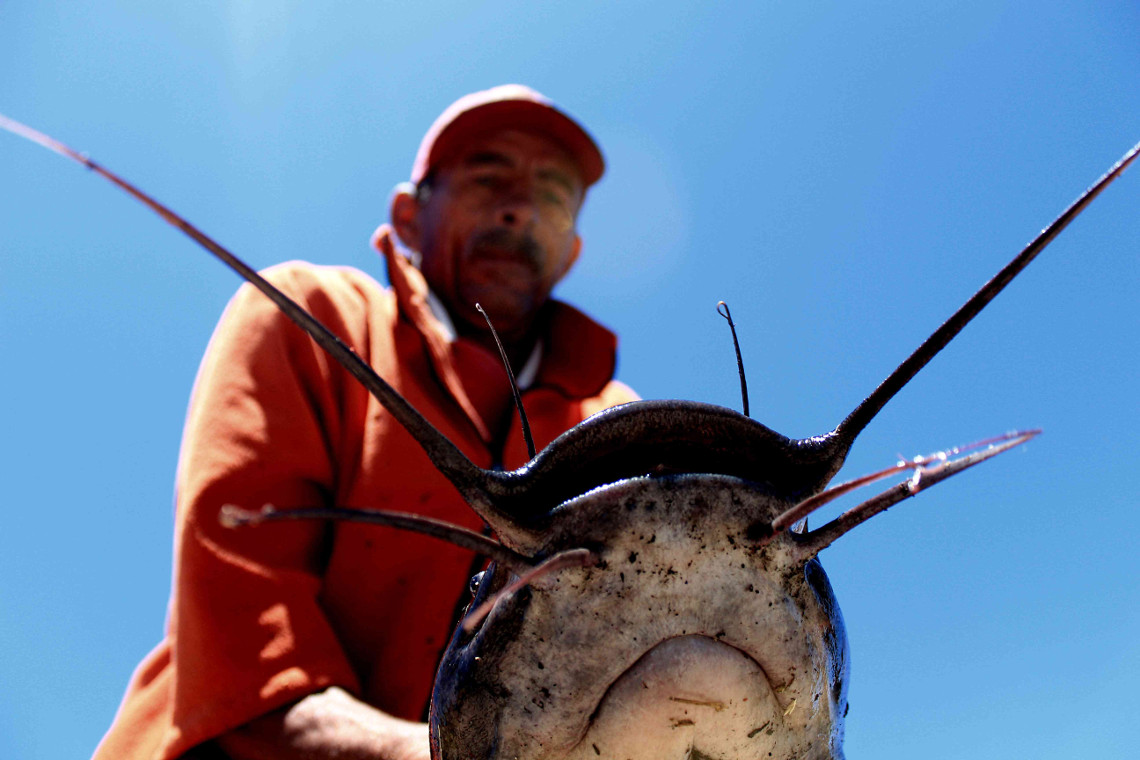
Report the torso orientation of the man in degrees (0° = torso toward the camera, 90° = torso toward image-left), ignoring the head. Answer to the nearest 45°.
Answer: approximately 315°
